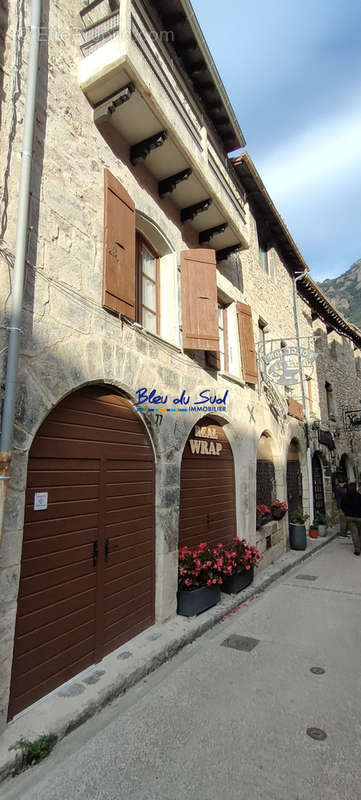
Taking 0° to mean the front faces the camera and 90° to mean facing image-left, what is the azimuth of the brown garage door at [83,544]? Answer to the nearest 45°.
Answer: approximately 315°

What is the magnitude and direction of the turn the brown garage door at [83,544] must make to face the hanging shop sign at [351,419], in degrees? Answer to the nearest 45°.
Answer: approximately 90° to its left

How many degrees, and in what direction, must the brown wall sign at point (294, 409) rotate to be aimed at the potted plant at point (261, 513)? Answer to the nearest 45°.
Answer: approximately 45° to its right

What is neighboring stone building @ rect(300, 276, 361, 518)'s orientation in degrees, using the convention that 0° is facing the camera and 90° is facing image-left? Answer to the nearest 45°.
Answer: approximately 315°

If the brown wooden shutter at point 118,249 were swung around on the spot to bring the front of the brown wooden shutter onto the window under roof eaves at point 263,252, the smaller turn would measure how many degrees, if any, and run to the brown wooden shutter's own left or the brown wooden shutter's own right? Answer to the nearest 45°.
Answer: approximately 90° to the brown wooden shutter's own left

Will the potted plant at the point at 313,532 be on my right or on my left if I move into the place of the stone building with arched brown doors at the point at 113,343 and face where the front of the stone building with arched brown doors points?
on my left
